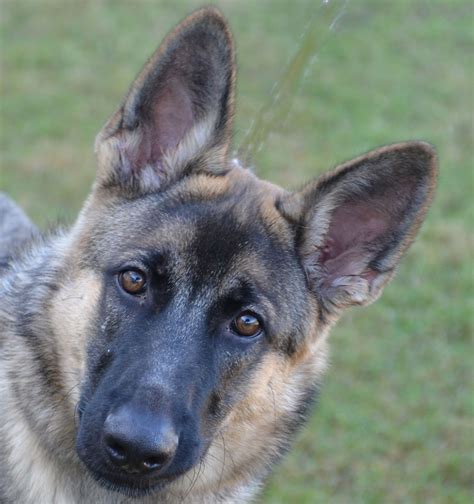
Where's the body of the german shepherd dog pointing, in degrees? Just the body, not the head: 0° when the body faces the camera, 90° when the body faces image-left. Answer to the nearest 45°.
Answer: approximately 0°
